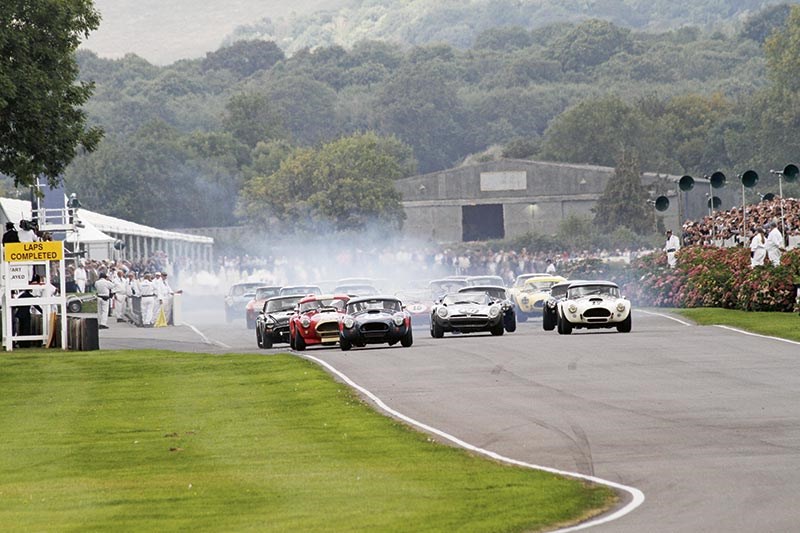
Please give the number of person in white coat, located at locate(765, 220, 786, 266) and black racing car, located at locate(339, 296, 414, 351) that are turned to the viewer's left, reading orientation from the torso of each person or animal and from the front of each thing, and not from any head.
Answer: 1

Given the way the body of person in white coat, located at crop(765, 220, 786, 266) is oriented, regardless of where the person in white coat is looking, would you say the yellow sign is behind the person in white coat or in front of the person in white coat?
in front

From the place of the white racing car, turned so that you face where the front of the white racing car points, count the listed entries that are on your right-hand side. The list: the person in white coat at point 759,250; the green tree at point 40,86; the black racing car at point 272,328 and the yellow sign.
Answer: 3

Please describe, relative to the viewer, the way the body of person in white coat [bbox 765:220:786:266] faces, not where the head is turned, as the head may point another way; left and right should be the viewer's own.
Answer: facing to the left of the viewer

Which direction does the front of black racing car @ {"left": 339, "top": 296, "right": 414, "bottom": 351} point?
toward the camera

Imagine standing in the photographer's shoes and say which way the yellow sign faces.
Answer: facing the viewer

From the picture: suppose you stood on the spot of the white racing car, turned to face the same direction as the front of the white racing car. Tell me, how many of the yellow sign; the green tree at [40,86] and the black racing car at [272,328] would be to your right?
3

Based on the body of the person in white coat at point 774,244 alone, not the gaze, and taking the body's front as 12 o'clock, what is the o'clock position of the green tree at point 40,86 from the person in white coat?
The green tree is roughly at 11 o'clock from the person in white coat.

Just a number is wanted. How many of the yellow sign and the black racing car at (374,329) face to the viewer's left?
0

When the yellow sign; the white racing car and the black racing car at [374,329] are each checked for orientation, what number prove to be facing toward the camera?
3

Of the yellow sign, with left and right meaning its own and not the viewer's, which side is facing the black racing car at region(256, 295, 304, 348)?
left

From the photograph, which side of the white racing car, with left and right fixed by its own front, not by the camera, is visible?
front

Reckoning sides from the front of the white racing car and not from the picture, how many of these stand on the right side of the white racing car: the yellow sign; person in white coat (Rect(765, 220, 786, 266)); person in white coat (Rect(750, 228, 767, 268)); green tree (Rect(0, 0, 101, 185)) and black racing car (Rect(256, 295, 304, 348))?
3
